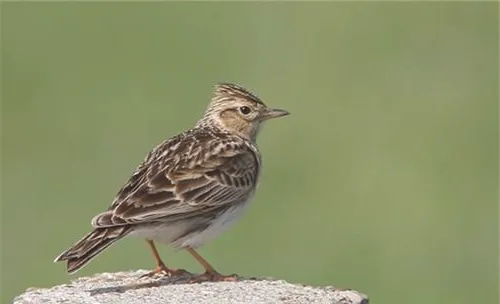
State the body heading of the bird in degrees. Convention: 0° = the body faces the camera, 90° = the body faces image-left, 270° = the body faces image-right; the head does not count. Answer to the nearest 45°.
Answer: approximately 270°
